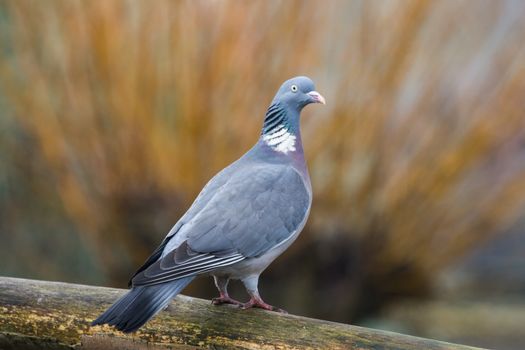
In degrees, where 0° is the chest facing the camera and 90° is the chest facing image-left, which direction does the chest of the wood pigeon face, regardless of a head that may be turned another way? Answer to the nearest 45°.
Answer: approximately 270°
